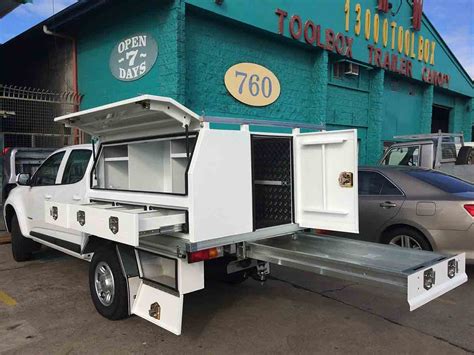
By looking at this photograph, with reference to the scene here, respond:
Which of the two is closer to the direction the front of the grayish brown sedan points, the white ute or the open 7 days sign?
the open 7 days sign

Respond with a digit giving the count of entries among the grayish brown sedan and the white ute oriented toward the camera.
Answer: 0

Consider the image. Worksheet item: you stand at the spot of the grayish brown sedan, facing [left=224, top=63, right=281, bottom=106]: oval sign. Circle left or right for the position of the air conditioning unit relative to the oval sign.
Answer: right

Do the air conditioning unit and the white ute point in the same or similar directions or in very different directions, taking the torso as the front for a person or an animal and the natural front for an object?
very different directions

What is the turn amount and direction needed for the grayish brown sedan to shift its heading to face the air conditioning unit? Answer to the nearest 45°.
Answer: approximately 45° to its right

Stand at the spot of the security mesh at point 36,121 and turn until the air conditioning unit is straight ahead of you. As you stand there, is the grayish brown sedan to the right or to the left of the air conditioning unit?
right

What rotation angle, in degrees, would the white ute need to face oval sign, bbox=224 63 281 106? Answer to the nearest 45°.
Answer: approximately 45° to its right

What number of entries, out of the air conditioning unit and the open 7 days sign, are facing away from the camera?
0

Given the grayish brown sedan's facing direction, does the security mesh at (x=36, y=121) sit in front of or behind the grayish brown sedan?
in front

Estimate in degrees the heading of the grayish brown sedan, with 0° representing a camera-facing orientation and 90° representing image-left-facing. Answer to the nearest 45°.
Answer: approximately 135°

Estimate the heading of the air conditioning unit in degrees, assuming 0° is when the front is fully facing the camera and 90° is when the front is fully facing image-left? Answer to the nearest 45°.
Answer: approximately 315°

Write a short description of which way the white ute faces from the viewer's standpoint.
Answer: facing away from the viewer and to the left of the viewer

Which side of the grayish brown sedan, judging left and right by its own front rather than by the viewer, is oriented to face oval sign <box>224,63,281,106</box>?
front
